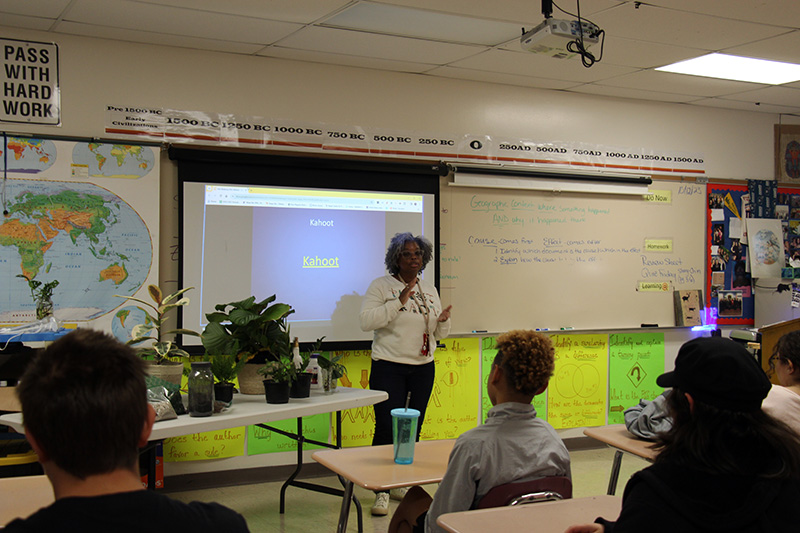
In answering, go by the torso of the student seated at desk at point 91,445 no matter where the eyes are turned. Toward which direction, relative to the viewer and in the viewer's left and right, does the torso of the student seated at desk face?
facing away from the viewer

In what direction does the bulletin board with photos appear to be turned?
toward the camera

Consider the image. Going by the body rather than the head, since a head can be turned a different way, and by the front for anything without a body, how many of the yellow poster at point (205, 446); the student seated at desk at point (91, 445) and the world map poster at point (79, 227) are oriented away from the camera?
1

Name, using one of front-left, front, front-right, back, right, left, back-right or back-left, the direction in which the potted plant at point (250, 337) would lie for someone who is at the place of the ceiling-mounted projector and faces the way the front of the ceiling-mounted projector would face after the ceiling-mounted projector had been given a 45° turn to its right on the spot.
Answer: left

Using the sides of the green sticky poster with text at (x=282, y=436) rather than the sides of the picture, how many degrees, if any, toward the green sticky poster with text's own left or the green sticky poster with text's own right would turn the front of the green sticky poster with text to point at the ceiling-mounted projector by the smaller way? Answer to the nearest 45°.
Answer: approximately 45° to the green sticky poster with text's own left

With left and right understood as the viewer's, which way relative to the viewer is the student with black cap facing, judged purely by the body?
facing away from the viewer and to the left of the viewer

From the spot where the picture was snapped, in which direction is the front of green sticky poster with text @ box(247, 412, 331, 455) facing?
facing the viewer

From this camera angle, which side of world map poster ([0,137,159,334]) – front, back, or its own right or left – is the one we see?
front

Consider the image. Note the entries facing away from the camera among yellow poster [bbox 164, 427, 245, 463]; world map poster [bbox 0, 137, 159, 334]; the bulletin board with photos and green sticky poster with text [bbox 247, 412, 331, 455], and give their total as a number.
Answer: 0

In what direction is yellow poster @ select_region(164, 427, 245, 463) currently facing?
toward the camera

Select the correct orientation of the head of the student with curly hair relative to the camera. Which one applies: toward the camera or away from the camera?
away from the camera

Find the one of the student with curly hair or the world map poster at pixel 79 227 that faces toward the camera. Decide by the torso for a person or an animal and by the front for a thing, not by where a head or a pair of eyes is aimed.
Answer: the world map poster

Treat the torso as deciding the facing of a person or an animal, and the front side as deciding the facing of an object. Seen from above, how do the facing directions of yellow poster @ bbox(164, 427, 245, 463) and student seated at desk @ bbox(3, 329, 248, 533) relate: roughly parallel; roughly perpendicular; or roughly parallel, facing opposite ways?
roughly parallel, facing opposite ways

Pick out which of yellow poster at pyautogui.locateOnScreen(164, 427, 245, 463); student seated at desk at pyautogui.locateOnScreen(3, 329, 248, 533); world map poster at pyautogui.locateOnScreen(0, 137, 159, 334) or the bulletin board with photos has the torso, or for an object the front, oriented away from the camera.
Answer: the student seated at desk

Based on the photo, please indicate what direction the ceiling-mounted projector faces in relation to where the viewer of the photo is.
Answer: facing away from the viewer and to the left of the viewer

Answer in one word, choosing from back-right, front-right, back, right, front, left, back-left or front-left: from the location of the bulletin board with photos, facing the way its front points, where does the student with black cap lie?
front

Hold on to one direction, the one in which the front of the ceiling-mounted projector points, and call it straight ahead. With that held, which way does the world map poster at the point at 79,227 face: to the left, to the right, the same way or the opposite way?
the opposite way

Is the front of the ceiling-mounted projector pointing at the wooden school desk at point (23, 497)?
no
